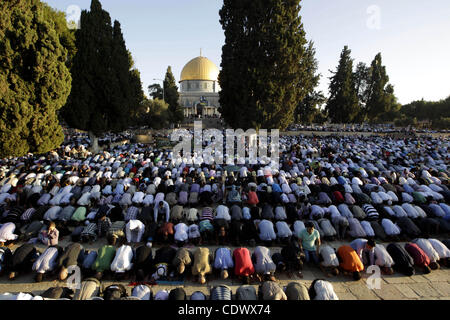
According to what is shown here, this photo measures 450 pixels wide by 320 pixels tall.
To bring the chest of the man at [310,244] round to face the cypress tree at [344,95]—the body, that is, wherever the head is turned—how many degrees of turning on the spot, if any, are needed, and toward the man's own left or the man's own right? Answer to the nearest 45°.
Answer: approximately 180°

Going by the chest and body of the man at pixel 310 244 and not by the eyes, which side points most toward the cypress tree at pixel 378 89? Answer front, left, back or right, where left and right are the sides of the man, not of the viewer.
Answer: back

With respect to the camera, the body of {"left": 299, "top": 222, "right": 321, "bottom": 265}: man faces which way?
toward the camera

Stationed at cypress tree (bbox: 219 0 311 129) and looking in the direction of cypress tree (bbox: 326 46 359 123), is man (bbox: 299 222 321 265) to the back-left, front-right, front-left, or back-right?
back-right

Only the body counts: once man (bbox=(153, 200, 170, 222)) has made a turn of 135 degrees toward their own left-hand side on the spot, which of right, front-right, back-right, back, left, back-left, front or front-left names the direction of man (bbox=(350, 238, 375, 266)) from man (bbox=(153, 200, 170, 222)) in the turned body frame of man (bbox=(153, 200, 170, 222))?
right

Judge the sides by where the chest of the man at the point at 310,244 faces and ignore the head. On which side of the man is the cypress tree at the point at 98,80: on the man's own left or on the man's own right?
on the man's own right

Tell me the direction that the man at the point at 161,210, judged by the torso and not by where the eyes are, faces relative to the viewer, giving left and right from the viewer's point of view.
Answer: facing the viewer

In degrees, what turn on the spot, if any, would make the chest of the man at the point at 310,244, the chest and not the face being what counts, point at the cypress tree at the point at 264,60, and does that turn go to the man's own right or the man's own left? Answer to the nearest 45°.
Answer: approximately 180°
